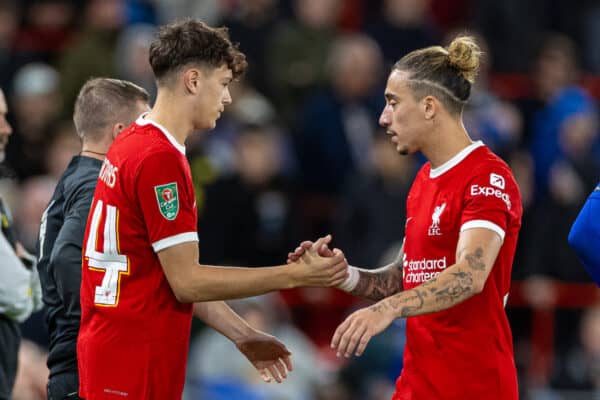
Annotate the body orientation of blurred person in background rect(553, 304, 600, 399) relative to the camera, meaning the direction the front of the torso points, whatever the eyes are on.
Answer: toward the camera

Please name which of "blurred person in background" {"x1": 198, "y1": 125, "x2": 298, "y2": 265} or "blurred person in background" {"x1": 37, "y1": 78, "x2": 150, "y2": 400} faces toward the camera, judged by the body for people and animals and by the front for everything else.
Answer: "blurred person in background" {"x1": 198, "y1": 125, "x2": 298, "y2": 265}

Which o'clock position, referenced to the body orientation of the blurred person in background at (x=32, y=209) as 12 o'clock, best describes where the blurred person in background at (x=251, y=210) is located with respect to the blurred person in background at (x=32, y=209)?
the blurred person in background at (x=251, y=210) is roughly at 9 o'clock from the blurred person in background at (x=32, y=209).

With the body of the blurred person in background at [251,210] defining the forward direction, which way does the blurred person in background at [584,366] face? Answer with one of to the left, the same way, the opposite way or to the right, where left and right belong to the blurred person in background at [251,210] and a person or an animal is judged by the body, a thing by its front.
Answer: the same way

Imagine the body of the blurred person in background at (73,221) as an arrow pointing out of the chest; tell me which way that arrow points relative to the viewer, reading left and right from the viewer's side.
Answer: facing away from the viewer and to the right of the viewer

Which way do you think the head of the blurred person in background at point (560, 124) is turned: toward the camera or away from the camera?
toward the camera

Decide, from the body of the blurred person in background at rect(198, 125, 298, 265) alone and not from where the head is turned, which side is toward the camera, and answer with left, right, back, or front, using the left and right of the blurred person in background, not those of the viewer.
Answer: front

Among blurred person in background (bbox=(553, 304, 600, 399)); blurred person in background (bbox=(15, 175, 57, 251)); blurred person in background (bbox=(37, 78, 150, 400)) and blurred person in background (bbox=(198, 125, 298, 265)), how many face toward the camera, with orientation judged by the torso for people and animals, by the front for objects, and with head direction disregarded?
3

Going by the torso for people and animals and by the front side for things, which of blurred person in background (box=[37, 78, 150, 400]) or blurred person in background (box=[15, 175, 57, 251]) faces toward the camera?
blurred person in background (box=[15, 175, 57, 251])

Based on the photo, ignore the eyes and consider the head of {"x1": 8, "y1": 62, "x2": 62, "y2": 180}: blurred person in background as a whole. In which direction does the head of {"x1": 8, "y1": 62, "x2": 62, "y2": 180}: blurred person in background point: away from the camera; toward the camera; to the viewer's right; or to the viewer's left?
toward the camera

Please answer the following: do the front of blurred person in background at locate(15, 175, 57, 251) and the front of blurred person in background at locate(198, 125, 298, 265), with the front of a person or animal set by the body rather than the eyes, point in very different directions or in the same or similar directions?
same or similar directions

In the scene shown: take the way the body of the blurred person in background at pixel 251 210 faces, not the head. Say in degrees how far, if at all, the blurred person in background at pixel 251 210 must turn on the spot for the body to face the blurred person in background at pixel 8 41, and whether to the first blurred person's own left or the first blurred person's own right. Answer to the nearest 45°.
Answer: approximately 135° to the first blurred person's own right

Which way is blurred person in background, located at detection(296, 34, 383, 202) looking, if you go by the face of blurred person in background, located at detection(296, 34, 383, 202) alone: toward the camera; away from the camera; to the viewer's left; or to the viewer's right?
toward the camera

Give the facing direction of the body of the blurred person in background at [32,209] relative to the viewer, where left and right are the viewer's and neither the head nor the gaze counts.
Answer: facing the viewer

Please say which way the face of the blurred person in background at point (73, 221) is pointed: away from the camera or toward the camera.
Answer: away from the camera

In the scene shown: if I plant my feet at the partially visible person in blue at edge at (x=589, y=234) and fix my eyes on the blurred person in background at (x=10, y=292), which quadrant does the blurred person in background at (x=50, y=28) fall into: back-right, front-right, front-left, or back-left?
front-right
